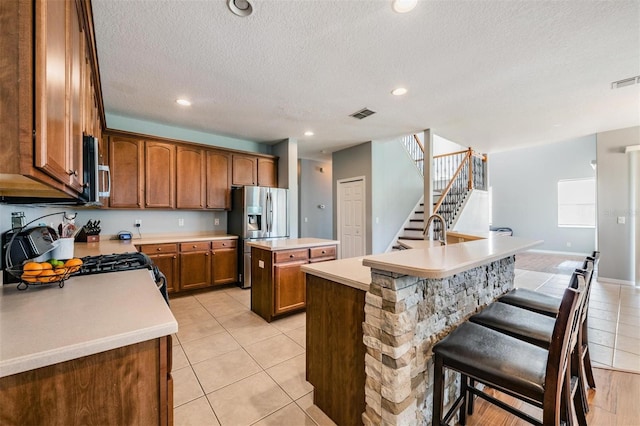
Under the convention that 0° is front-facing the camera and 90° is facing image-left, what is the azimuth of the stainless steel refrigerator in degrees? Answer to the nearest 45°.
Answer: approximately 315°

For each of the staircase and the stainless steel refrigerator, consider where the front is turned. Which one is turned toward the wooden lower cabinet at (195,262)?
the staircase

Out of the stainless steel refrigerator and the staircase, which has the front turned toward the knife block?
the staircase

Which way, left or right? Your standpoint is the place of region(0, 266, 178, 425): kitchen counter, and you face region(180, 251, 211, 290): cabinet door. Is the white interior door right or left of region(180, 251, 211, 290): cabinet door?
right

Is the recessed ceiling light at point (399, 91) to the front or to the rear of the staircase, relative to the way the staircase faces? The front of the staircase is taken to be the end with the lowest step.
to the front

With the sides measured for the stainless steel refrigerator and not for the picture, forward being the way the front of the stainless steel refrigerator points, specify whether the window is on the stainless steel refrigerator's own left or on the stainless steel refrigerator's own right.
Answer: on the stainless steel refrigerator's own left

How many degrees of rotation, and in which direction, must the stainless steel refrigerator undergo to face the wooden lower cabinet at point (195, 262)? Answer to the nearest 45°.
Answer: approximately 135° to its right

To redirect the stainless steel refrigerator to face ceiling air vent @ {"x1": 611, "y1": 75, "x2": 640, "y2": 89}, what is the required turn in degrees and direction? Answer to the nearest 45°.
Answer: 0° — it already faces it

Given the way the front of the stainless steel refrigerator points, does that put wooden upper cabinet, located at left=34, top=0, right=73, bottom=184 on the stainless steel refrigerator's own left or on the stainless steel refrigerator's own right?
on the stainless steel refrigerator's own right

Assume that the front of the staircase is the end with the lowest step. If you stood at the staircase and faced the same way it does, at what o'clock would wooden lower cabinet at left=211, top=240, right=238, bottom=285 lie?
The wooden lower cabinet is roughly at 12 o'clock from the staircase.

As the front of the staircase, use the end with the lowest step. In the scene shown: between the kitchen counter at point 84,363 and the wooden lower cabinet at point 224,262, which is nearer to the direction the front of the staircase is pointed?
the wooden lower cabinet

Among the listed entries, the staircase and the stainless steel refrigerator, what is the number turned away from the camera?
0

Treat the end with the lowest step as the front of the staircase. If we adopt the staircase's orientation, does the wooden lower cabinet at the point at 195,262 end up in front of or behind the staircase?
in front

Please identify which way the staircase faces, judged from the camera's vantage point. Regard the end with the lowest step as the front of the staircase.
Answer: facing the viewer and to the left of the viewer

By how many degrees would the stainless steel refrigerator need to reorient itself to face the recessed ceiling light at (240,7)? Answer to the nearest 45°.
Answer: approximately 45° to its right

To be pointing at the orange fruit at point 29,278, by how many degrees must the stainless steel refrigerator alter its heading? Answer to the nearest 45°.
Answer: approximately 45° to its right

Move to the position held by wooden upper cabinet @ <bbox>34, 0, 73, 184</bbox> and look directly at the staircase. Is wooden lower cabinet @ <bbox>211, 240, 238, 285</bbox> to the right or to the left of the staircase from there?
left

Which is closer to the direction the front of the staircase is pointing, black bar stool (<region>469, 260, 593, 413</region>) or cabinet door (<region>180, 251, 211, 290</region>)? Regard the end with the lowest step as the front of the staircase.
the cabinet door
